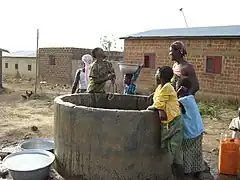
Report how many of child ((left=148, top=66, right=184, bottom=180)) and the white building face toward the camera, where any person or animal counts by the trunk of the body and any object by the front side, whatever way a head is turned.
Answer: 1

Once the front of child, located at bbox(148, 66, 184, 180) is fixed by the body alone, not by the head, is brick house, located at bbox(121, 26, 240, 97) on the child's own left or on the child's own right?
on the child's own right

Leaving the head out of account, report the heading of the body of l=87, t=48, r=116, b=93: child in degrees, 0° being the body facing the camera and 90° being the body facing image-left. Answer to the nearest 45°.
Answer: approximately 315°

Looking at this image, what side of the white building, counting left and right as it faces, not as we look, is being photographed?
front

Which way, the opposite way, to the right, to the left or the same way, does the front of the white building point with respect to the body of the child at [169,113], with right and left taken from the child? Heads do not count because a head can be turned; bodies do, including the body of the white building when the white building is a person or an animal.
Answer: to the left

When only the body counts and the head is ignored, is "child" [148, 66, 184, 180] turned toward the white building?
no

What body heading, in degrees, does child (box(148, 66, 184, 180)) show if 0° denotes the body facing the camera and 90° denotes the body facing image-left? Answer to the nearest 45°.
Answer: approximately 90°

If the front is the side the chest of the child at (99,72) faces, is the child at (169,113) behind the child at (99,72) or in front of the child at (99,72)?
in front

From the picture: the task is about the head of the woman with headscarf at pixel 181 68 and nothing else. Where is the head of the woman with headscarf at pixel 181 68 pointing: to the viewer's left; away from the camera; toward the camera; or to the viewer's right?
to the viewer's left

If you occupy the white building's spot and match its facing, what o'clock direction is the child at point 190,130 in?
The child is roughly at 12 o'clock from the white building.

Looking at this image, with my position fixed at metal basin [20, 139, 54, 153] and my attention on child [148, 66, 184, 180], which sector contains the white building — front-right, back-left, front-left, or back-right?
back-left

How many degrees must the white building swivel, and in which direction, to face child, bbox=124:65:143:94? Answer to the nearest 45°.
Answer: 0° — it already faces them

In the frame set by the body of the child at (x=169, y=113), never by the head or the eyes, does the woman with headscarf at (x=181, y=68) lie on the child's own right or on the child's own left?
on the child's own right

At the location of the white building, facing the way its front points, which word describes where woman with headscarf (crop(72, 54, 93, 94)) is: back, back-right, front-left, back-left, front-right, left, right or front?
front

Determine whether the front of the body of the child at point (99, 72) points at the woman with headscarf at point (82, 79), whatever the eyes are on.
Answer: no
